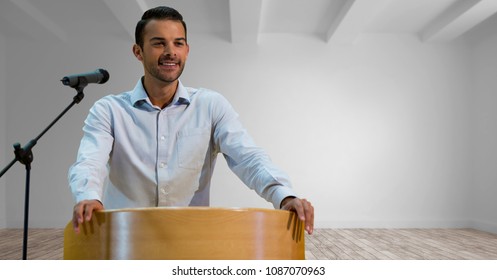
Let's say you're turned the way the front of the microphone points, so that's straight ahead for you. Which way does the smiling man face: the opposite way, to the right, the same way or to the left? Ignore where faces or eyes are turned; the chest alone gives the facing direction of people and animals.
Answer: to the right

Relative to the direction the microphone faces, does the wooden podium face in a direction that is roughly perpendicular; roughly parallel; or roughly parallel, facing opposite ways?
roughly perpendicular

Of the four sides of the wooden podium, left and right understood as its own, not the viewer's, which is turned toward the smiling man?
back

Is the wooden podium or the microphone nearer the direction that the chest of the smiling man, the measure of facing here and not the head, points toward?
the wooden podium

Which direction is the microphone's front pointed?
to the viewer's right

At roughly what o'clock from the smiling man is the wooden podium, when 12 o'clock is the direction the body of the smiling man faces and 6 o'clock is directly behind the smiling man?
The wooden podium is roughly at 12 o'clock from the smiling man.

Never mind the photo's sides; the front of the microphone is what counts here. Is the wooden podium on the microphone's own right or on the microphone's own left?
on the microphone's own right

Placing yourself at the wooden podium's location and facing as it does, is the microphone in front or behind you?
behind
